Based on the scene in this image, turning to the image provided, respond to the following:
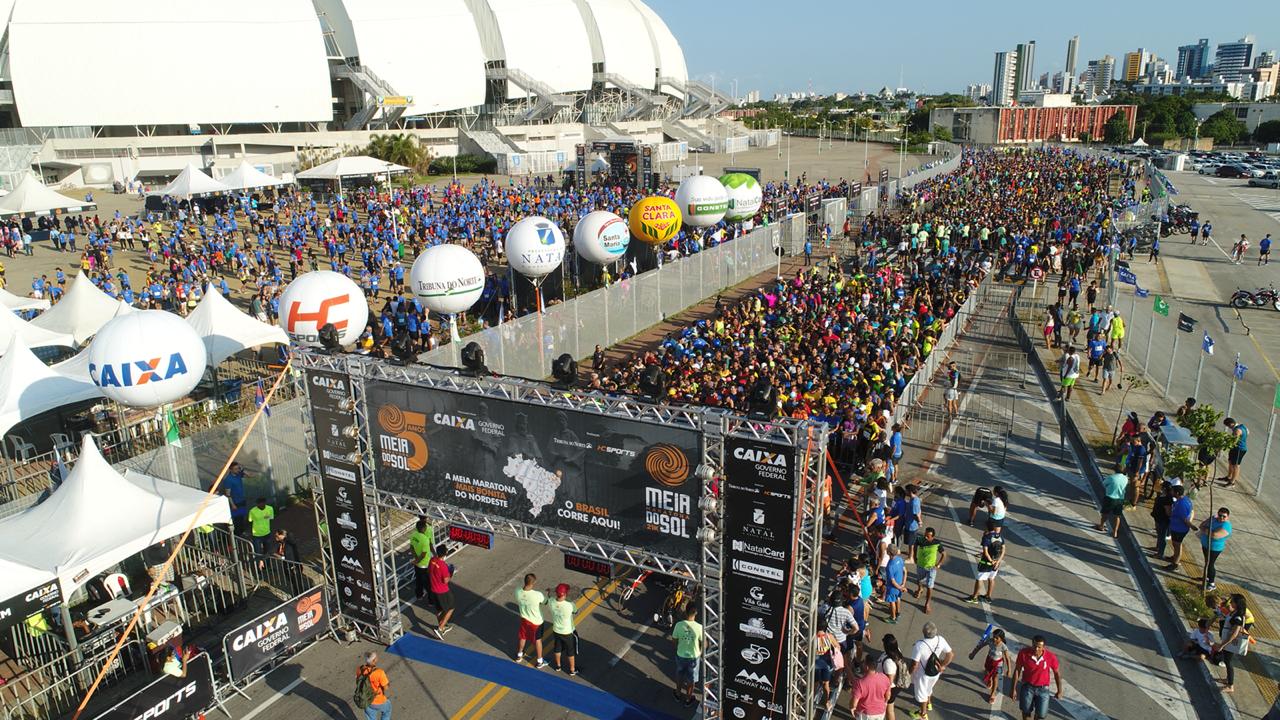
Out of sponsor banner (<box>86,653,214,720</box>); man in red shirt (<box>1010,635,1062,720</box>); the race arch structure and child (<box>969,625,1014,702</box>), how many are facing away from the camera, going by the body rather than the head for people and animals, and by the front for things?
0

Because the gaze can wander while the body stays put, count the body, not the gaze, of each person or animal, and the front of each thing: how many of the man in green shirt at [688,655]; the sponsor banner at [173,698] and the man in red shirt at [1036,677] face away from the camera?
1

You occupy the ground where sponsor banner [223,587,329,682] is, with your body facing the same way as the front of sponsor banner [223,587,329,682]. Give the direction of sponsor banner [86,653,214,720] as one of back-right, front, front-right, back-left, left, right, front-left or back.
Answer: right

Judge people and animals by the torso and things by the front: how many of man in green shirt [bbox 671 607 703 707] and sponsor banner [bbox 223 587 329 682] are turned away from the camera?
1

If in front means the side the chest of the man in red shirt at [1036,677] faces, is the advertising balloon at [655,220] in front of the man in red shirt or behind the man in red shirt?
behind

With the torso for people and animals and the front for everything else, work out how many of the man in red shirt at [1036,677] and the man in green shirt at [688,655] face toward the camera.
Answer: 1

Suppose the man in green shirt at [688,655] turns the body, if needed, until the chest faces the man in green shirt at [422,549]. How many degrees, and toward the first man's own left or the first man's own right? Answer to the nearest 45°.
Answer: approximately 45° to the first man's own left

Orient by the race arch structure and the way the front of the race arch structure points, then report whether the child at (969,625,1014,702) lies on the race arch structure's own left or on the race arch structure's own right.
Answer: on the race arch structure's own left

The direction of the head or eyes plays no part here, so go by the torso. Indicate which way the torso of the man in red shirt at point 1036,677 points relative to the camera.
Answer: toward the camera

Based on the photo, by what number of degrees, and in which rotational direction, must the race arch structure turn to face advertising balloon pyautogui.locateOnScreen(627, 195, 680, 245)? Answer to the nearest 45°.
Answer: approximately 135° to its right

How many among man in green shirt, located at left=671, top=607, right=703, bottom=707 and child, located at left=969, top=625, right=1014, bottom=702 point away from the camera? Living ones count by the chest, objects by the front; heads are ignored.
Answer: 1

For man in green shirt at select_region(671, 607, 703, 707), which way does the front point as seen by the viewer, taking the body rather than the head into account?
away from the camera

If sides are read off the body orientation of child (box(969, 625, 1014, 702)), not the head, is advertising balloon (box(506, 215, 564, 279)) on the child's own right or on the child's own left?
on the child's own right

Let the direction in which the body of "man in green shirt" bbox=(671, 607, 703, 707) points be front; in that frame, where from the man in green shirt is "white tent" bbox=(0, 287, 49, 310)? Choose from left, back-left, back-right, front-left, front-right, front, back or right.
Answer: front-left

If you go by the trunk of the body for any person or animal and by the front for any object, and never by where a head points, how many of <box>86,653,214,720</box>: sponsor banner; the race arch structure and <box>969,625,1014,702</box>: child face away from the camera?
0

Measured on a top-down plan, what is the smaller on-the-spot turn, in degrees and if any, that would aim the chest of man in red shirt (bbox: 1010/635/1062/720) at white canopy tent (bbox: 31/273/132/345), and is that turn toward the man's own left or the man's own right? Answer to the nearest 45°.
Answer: approximately 90° to the man's own right
